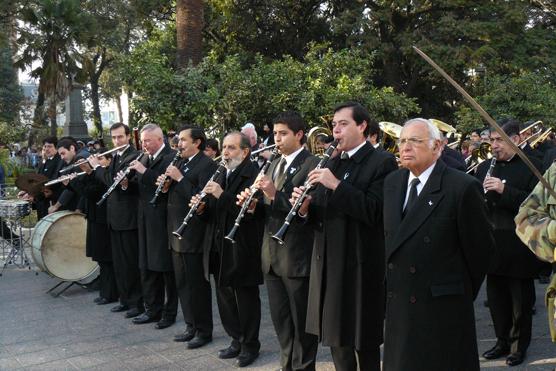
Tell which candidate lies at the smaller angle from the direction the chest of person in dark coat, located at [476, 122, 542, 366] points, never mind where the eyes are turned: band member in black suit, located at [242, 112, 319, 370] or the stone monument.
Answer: the band member in black suit

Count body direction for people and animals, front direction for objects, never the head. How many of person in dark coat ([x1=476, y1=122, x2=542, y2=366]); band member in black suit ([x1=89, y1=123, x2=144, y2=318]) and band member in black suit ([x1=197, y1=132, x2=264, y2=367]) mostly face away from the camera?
0

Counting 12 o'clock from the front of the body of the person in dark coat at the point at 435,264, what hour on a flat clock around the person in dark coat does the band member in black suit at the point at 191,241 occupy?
The band member in black suit is roughly at 3 o'clock from the person in dark coat.

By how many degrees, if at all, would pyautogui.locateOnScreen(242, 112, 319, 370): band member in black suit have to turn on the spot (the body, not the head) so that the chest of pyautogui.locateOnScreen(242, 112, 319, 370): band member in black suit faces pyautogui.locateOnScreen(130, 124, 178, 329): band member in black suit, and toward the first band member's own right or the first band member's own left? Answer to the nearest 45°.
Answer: approximately 90° to the first band member's own right

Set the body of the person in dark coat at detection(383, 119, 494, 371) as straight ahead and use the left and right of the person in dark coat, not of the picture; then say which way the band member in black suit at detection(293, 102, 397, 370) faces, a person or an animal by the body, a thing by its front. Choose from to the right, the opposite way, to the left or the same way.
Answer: the same way

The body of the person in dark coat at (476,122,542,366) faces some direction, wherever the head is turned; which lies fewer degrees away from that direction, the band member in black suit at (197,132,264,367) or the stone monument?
the band member in black suit

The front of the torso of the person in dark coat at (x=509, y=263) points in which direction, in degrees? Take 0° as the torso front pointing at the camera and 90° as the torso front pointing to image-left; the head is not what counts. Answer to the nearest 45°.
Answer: approximately 45°

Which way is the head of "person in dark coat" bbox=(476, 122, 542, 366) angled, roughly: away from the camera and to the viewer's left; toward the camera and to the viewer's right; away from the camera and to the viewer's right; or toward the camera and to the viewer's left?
toward the camera and to the viewer's left

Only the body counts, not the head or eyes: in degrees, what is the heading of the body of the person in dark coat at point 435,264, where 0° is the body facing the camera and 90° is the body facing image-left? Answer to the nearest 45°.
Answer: approximately 45°

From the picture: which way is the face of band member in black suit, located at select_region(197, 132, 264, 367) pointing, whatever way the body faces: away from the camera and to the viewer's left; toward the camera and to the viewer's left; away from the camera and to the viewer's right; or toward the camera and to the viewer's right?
toward the camera and to the viewer's left

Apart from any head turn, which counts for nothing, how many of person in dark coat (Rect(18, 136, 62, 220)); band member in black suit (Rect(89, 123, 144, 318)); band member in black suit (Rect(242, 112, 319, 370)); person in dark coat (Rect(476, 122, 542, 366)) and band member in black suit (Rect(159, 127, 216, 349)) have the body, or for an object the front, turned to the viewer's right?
0

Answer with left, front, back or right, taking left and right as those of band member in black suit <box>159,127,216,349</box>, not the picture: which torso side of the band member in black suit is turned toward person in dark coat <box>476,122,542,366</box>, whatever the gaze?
left

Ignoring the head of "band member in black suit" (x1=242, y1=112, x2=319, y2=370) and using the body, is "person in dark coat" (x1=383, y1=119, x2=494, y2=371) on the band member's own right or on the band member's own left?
on the band member's own left

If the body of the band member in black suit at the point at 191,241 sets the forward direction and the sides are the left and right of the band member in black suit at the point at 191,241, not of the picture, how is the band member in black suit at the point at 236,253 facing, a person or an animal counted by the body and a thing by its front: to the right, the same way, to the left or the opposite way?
the same way

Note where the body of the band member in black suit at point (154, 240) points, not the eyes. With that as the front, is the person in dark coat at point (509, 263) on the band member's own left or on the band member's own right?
on the band member's own left
